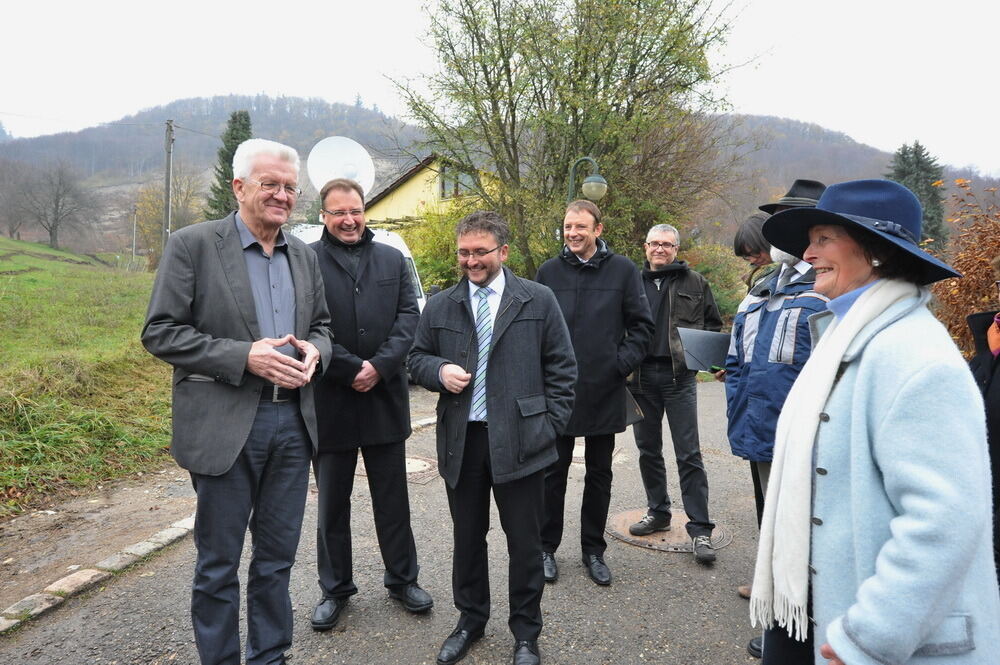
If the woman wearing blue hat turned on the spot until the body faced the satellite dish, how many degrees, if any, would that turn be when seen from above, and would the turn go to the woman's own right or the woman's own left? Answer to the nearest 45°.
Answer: approximately 45° to the woman's own right

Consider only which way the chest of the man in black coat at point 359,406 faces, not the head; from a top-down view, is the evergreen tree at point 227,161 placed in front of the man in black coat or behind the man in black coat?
behind

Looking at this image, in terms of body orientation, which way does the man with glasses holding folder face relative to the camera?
toward the camera

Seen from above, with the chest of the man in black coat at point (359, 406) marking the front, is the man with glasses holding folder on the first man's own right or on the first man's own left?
on the first man's own left

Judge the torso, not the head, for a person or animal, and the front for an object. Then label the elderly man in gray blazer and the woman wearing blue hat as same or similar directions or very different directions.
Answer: very different directions

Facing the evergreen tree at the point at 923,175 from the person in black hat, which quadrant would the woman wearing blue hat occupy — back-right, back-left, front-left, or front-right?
back-right

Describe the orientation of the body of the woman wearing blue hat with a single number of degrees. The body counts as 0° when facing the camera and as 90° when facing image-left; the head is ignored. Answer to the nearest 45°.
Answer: approximately 90°

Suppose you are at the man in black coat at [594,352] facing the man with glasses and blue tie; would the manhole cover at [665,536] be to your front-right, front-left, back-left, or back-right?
back-left
